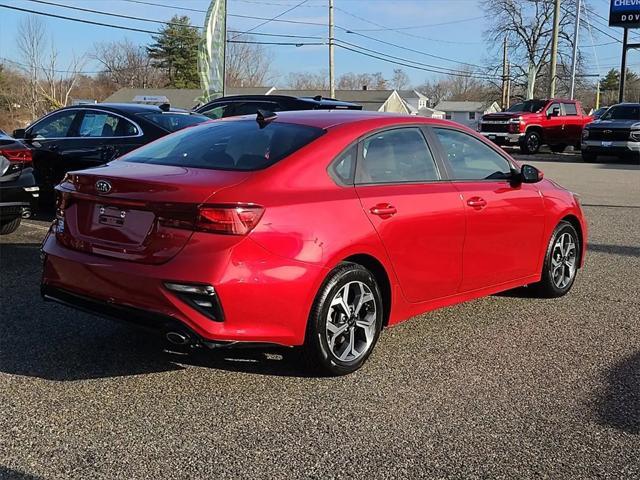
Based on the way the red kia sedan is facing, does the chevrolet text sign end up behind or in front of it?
in front

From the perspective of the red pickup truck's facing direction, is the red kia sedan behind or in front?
in front

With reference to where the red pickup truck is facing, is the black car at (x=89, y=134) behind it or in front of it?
in front

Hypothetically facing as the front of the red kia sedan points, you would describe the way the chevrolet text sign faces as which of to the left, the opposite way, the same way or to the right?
the opposite way

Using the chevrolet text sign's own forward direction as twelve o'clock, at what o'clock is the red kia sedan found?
The red kia sedan is roughly at 12 o'clock from the chevrolet text sign.

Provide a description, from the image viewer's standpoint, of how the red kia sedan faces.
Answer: facing away from the viewer and to the right of the viewer

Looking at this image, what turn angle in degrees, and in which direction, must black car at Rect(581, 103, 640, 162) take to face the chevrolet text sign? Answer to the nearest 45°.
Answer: approximately 135° to its right

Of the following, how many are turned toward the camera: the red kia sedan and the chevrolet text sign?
1

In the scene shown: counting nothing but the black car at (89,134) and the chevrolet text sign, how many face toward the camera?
1

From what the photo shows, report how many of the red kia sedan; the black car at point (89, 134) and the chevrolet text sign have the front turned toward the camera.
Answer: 1

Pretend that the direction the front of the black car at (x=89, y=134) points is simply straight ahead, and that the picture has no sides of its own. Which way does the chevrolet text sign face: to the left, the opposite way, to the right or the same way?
to the left

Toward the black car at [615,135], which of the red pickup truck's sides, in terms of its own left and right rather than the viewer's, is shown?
left
